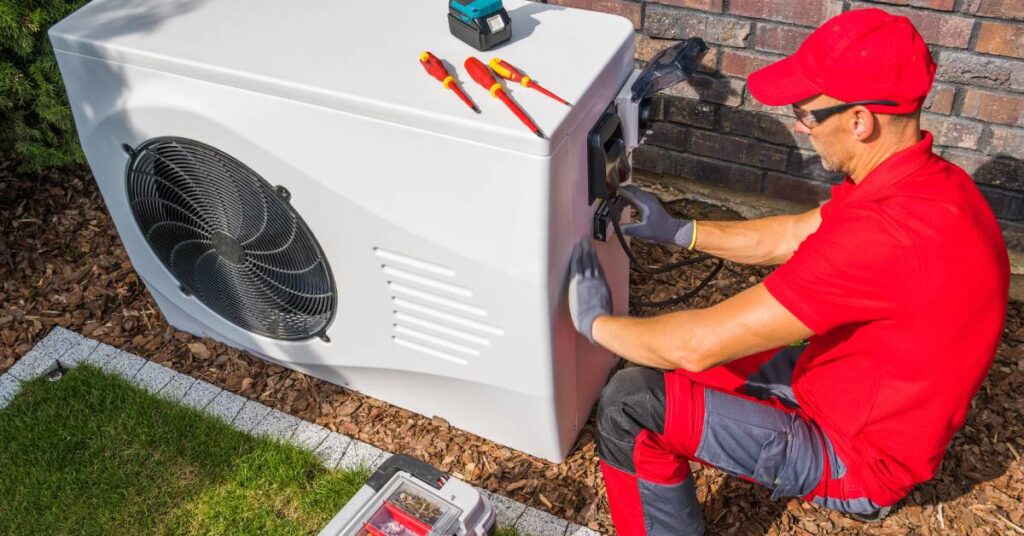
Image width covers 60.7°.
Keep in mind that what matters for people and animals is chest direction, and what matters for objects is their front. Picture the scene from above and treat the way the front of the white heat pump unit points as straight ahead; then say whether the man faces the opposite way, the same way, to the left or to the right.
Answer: to the right

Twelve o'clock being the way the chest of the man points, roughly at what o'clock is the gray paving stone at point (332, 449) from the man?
The gray paving stone is roughly at 12 o'clock from the man.

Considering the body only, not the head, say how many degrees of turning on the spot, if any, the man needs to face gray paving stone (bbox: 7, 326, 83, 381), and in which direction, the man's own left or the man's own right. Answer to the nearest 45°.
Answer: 0° — they already face it

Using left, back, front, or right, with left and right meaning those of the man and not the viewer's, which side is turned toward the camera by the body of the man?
left

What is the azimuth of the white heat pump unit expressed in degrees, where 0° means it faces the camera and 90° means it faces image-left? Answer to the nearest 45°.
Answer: approximately 45°

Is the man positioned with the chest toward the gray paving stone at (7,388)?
yes
